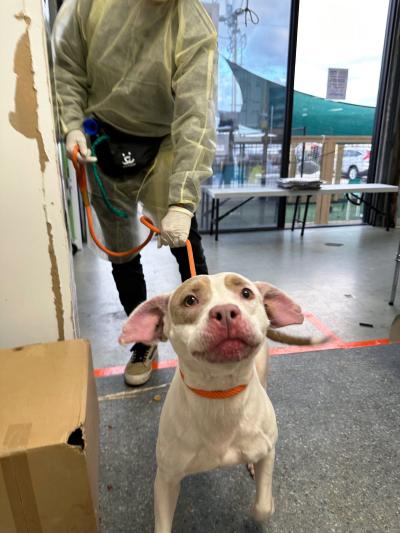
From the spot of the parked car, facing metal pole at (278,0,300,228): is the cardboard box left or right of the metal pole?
left

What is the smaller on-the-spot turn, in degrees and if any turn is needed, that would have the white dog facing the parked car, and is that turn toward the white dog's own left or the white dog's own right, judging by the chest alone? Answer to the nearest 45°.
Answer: approximately 180°

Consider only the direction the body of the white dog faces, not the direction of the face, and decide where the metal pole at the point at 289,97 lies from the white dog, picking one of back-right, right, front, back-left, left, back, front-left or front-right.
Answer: back

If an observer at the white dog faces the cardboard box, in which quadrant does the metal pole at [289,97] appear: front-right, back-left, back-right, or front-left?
back-right

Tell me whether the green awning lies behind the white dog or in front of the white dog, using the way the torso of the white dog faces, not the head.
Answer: behind

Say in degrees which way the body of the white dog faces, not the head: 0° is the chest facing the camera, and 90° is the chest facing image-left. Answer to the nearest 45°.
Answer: approximately 0°
